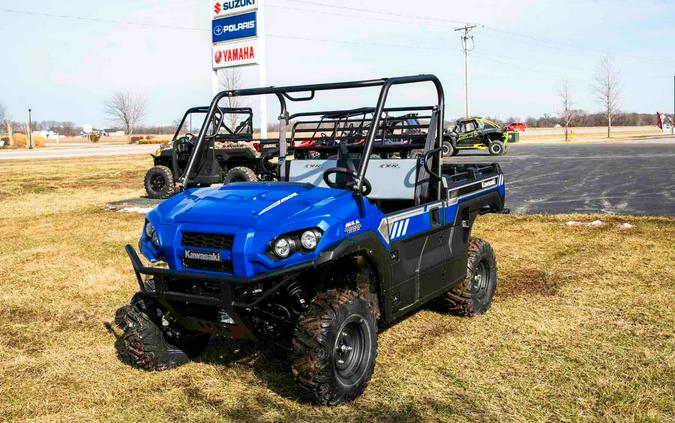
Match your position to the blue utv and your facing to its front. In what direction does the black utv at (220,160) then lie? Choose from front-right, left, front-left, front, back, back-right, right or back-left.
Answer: back-right

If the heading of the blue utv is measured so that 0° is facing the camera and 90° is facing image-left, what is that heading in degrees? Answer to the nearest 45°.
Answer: approximately 45°

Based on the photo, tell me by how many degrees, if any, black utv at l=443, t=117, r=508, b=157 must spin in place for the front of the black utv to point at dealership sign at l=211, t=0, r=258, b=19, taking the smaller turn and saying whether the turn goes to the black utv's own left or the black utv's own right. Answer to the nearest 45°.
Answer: approximately 45° to the black utv's own left

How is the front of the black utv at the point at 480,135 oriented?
to the viewer's left

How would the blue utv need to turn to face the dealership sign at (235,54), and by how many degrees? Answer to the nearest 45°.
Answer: approximately 135° to its right

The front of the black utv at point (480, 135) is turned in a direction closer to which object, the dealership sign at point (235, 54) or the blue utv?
the dealership sign

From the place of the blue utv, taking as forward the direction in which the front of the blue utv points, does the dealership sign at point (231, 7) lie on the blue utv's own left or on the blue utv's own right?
on the blue utv's own right

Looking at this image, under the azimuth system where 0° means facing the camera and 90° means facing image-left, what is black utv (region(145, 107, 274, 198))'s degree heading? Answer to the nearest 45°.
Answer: approximately 90°
